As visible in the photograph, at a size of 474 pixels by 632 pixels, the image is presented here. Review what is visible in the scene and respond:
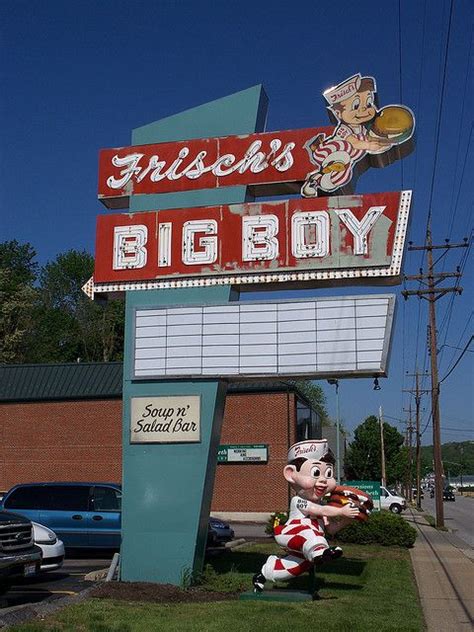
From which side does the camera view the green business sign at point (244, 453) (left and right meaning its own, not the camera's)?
front

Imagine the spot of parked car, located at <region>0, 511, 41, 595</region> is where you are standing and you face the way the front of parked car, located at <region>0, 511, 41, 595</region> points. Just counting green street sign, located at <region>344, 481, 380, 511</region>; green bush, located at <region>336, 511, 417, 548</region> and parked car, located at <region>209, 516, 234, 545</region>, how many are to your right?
0

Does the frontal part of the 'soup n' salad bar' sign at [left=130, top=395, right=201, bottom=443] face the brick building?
no

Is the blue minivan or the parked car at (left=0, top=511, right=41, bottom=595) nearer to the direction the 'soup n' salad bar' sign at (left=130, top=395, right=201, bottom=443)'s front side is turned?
the parked car

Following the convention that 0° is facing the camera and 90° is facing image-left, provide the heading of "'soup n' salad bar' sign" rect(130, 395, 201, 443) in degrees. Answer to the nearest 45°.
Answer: approximately 0°

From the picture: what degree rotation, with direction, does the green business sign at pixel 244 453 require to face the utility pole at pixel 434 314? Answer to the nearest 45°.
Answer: approximately 90° to its left

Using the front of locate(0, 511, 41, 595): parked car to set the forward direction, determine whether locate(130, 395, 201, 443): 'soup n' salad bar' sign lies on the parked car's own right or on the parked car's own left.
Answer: on the parked car's own left

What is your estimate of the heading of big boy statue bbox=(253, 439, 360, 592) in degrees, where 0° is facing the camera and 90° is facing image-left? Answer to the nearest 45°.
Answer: approximately 315°

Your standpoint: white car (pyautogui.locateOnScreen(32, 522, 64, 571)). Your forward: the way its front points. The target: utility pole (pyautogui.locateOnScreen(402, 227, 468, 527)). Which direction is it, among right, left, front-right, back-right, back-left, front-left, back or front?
left

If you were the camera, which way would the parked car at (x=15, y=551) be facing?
facing the viewer and to the right of the viewer
